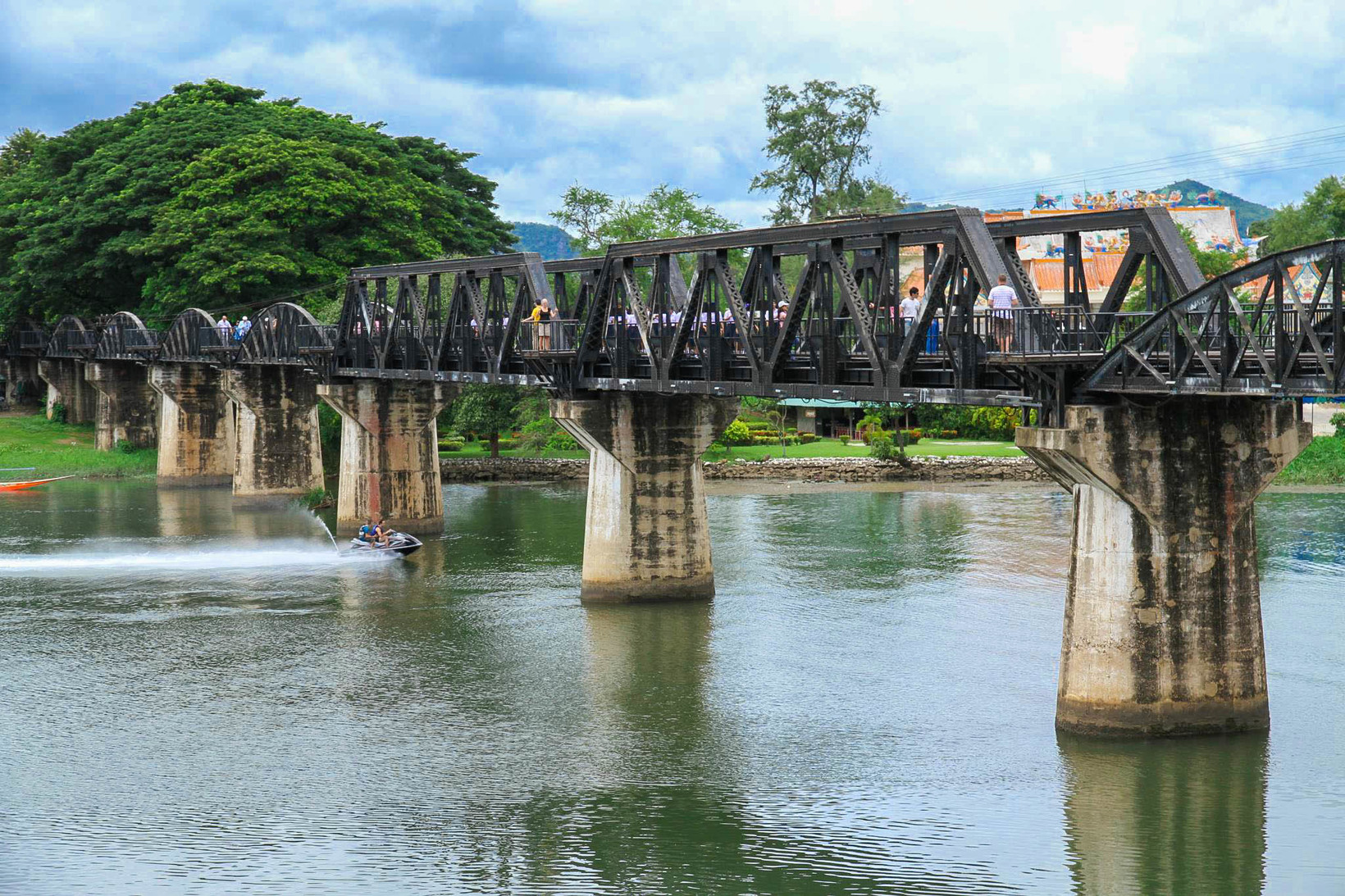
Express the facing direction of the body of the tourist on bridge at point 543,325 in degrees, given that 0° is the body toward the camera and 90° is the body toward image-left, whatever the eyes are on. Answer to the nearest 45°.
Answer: approximately 0°
